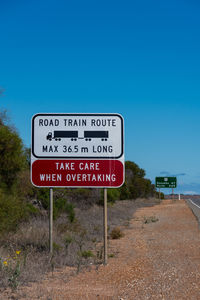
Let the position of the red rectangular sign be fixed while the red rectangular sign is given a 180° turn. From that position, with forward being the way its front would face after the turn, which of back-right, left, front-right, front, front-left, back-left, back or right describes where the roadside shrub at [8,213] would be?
front-left

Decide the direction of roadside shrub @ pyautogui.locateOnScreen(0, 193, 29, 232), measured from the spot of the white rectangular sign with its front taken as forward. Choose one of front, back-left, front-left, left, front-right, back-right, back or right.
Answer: back-right

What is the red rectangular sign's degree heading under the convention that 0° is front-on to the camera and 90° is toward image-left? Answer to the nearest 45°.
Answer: approximately 0°

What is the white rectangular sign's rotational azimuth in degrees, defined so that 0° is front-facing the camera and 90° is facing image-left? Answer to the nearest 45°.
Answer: approximately 0°

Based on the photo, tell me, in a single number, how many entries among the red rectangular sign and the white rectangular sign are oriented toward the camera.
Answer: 2
